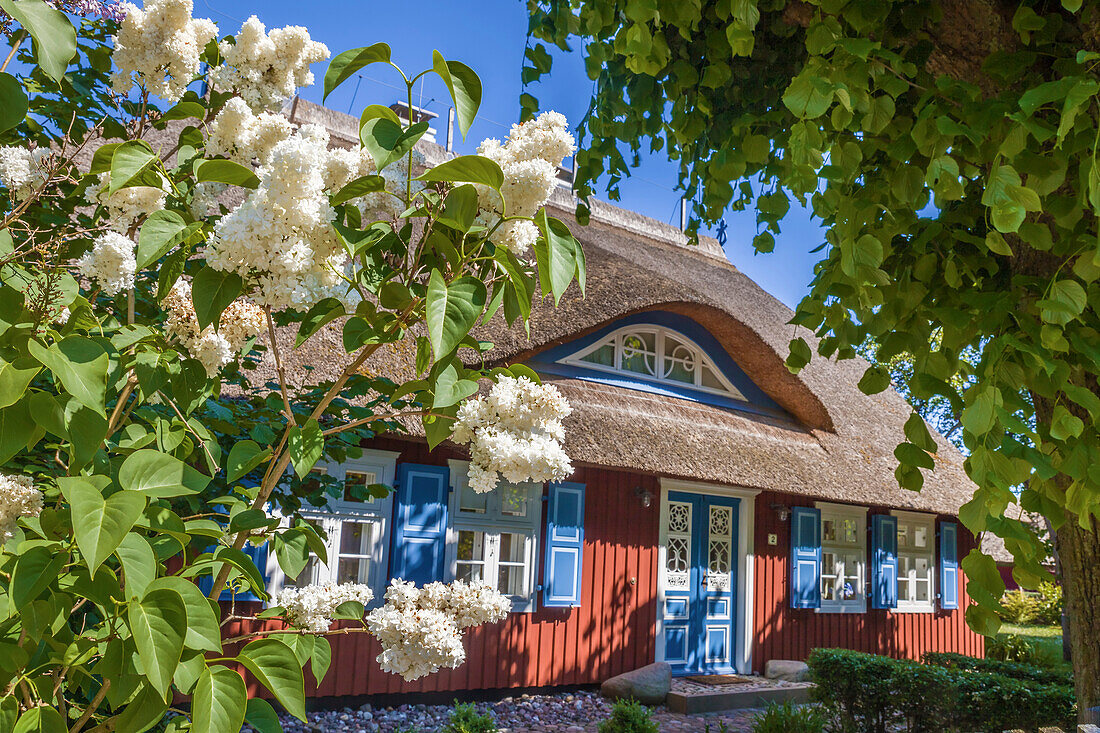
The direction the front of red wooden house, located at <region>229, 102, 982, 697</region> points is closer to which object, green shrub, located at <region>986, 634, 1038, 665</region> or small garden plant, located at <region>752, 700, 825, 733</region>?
the small garden plant

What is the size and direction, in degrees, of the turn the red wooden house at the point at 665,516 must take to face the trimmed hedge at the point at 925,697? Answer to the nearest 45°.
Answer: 0° — it already faces it

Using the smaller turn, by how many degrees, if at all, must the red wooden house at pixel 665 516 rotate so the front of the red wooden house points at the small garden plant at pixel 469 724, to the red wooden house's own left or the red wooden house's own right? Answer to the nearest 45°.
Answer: approximately 45° to the red wooden house's own right

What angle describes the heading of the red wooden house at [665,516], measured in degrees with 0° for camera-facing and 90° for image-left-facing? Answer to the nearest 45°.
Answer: approximately 315°

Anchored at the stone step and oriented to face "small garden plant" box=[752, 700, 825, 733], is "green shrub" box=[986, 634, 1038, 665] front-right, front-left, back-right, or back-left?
back-left

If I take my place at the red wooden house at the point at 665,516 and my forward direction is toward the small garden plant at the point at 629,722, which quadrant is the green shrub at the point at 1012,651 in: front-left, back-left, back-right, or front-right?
back-left

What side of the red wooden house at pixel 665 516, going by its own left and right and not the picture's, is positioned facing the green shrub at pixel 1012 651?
left

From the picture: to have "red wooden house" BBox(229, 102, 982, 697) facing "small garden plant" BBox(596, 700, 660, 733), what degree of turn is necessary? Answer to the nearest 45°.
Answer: approximately 45° to its right
